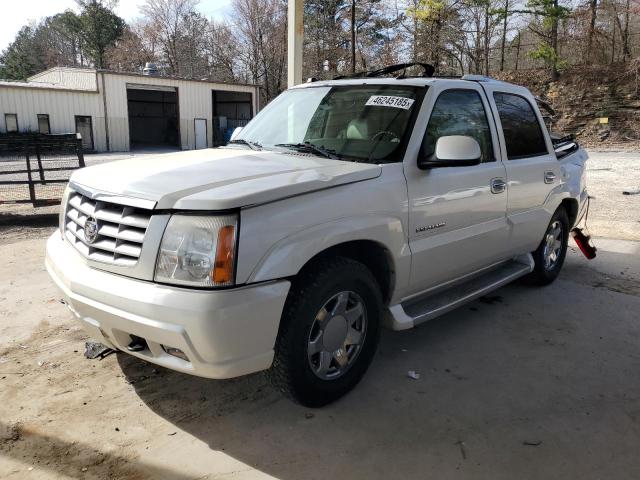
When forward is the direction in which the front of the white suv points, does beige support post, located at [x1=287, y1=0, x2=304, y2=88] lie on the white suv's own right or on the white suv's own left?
on the white suv's own right

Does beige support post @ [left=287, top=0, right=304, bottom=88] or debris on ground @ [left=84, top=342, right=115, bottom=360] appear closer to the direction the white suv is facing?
the debris on ground

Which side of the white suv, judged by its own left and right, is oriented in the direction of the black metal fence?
right

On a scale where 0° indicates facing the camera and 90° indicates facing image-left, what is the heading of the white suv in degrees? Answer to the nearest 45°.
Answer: approximately 45°

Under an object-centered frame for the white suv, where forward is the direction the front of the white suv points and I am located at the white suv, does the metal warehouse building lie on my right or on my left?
on my right
